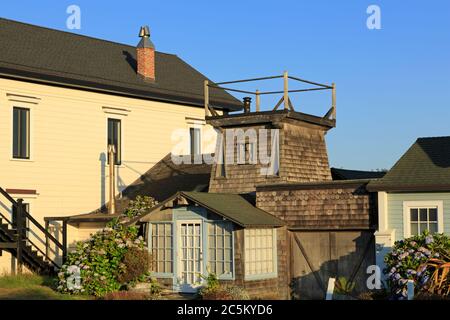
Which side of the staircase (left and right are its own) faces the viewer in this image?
right

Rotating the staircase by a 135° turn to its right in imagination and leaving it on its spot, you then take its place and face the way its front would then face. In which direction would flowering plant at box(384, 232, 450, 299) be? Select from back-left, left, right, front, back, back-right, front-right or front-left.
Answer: left

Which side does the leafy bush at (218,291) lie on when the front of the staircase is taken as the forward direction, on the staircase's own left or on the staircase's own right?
on the staircase's own right

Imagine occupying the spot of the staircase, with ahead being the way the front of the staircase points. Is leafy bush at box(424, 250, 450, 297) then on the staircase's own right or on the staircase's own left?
on the staircase's own right
